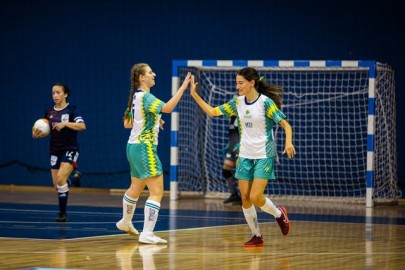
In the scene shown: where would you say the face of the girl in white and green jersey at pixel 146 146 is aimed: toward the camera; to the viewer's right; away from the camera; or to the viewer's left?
to the viewer's right

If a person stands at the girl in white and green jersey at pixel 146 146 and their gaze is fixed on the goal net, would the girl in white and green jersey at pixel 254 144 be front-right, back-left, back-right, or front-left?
front-right

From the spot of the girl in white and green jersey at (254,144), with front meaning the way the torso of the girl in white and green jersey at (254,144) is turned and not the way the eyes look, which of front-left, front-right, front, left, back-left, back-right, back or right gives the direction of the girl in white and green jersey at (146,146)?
front-right

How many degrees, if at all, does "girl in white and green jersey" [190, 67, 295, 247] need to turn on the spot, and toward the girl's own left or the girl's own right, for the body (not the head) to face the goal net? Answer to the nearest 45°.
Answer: approximately 135° to the girl's own right

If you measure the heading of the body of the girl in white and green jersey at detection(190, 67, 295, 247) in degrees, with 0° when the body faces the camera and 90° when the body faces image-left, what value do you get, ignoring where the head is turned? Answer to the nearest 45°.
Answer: approximately 45°

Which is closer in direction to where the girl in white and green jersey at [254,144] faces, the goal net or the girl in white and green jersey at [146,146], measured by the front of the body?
the girl in white and green jersey
